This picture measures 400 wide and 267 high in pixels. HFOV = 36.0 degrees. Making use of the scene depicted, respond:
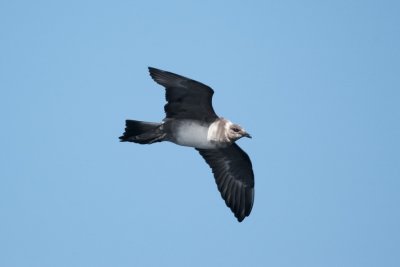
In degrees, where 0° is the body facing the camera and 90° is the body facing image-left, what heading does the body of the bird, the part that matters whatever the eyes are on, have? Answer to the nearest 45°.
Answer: approximately 270°
